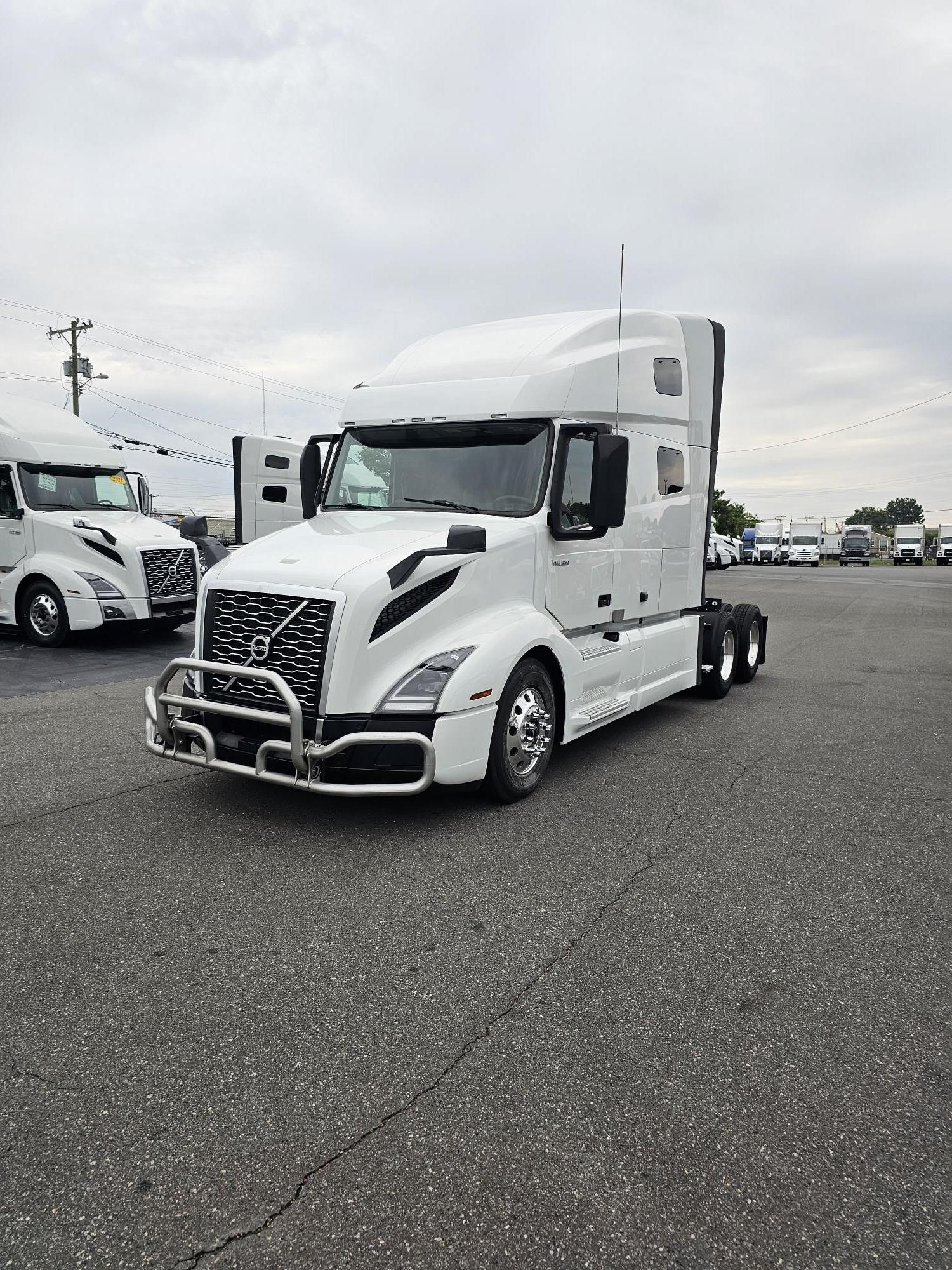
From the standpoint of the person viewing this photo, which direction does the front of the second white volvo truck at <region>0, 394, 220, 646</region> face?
facing the viewer and to the right of the viewer

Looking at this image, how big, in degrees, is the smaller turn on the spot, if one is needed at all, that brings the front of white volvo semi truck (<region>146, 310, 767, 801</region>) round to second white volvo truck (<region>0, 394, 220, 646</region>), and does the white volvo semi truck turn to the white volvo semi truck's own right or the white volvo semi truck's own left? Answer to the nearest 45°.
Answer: approximately 90° to the white volvo semi truck's own right

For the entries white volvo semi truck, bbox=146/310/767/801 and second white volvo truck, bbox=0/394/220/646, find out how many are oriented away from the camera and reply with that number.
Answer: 0

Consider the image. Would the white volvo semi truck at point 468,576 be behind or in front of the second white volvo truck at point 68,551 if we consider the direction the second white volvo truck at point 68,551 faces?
in front
